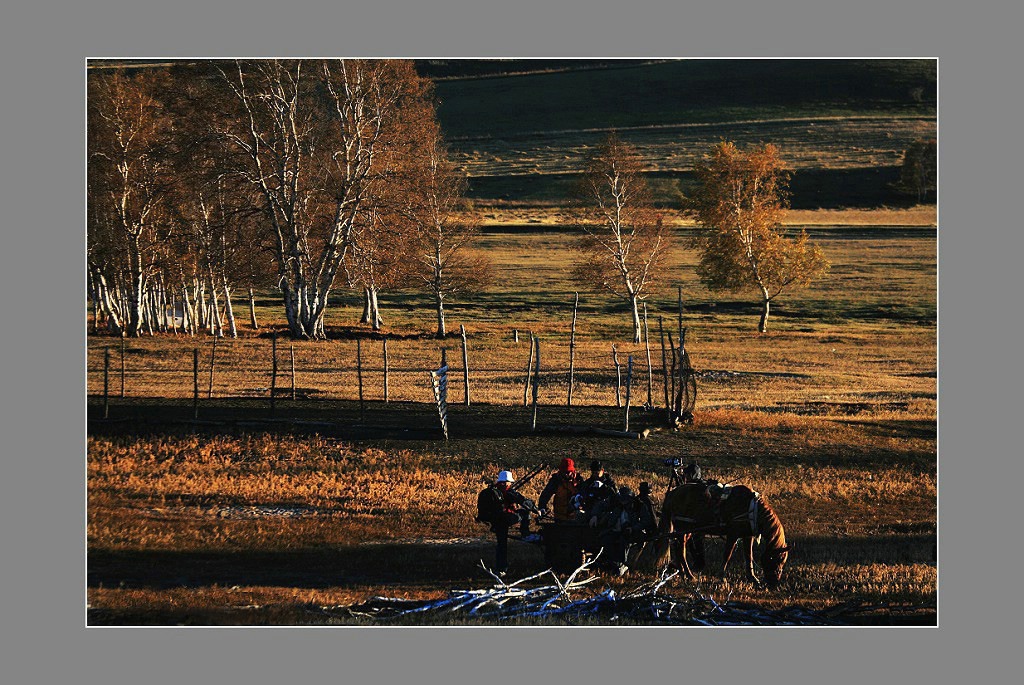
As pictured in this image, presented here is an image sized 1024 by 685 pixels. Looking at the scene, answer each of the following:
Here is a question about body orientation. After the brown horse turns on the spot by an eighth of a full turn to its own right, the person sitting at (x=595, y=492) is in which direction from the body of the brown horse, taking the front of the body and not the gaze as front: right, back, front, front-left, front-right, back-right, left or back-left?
back-right

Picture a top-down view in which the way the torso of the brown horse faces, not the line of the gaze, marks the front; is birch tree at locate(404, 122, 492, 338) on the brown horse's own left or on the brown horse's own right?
on the brown horse's own left

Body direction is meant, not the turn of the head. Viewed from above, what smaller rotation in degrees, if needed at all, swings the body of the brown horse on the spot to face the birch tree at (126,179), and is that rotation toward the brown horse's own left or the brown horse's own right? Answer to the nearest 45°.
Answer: approximately 135° to the brown horse's own left

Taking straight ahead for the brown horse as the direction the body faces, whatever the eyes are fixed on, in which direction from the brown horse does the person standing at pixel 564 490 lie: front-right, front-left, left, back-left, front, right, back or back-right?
back

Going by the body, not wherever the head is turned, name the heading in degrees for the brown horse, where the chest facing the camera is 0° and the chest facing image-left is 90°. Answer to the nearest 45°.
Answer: approximately 270°

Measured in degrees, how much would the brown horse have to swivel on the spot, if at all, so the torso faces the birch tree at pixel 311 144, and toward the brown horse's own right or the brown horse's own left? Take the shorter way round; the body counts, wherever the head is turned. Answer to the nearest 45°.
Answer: approximately 135° to the brown horse's own left

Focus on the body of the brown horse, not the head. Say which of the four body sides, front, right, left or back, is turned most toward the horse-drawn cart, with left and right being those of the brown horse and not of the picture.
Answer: back

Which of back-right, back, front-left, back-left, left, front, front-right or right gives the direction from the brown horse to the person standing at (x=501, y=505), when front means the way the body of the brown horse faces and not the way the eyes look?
back
